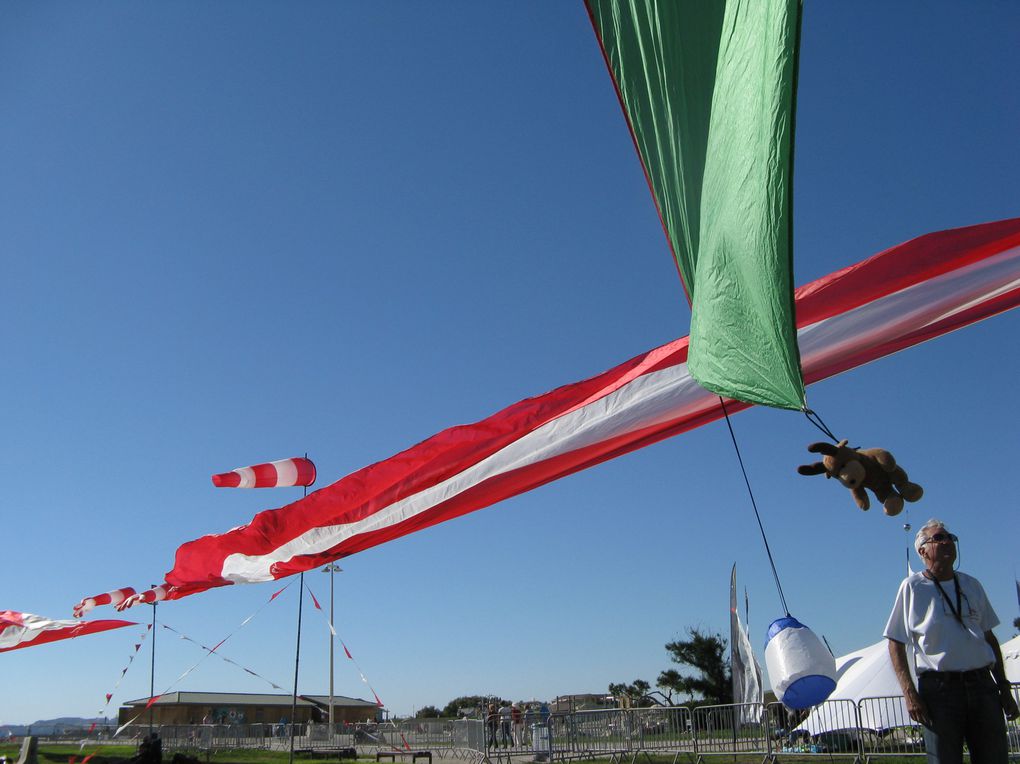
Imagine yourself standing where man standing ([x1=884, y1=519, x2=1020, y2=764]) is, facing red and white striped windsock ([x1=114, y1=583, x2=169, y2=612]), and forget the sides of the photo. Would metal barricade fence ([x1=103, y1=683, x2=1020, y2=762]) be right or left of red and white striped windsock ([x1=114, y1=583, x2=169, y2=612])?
right

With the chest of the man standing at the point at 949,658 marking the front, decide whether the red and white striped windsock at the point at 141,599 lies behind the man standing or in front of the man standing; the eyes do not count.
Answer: behind

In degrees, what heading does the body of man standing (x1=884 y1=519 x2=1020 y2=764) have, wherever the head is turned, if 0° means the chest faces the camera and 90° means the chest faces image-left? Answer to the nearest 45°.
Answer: approximately 315°

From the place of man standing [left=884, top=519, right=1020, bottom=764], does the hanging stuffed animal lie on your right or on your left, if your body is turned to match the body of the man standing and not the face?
on your right

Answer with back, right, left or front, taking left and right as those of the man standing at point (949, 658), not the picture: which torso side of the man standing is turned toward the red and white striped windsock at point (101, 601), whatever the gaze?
back
